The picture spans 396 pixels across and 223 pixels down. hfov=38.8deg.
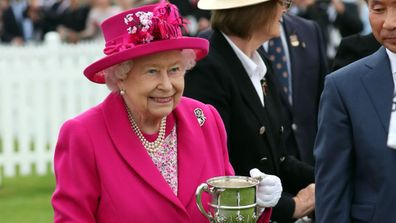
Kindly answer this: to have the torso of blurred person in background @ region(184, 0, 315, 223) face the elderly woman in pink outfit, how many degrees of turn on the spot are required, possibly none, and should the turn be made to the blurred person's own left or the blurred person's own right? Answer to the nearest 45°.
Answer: approximately 90° to the blurred person's own right

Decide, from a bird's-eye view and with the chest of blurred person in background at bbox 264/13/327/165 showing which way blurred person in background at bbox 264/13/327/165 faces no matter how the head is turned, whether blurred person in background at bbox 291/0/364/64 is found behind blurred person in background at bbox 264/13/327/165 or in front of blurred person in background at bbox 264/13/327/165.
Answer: behind

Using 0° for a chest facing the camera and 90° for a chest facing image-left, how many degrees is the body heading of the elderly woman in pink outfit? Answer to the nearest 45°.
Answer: approximately 315°

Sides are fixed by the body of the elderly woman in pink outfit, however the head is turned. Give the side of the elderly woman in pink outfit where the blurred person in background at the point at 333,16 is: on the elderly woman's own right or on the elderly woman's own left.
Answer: on the elderly woman's own left

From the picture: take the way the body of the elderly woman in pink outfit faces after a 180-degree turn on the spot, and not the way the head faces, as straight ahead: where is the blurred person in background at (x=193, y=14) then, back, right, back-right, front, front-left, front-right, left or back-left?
front-right

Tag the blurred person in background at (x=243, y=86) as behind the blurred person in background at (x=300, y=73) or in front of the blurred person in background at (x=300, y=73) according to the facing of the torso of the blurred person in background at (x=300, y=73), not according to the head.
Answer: in front
